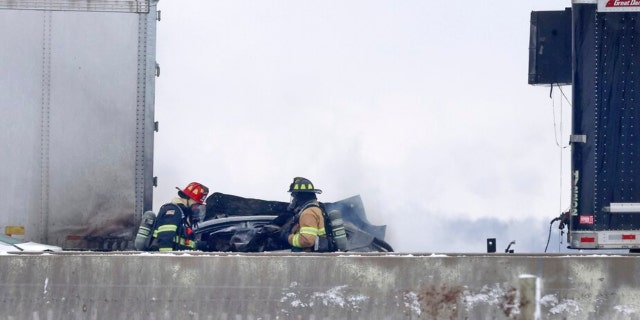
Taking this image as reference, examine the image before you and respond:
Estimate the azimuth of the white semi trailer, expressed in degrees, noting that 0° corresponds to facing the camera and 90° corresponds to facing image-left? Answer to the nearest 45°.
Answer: approximately 90°

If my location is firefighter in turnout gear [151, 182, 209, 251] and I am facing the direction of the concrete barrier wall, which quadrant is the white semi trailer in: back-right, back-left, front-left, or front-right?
back-right

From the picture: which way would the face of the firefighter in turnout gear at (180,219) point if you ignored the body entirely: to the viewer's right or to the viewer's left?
to the viewer's right

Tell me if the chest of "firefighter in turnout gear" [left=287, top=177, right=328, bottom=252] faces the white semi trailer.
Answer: yes

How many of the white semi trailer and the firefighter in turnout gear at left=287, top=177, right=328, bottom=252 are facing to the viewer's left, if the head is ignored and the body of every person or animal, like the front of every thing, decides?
2

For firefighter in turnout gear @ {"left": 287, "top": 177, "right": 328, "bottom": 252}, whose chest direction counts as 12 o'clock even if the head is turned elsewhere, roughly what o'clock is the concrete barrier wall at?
The concrete barrier wall is roughly at 9 o'clock from the firefighter in turnout gear.

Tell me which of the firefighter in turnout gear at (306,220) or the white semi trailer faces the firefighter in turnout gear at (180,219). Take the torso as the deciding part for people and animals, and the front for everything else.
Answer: the firefighter in turnout gear at (306,220)

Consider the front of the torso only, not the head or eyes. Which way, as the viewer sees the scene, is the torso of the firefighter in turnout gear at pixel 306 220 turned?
to the viewer's left

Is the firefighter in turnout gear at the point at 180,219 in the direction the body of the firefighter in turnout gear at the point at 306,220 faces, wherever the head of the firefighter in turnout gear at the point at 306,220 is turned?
yes

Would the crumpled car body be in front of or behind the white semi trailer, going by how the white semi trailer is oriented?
behind
